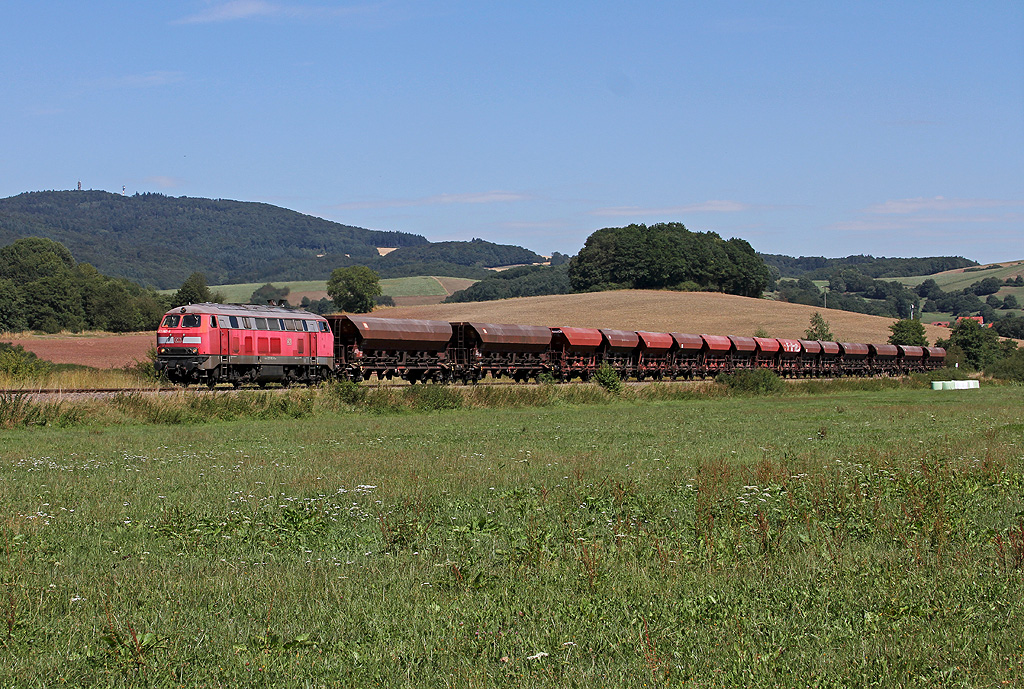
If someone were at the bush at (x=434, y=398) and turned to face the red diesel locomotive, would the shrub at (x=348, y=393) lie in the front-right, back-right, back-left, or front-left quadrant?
front-left

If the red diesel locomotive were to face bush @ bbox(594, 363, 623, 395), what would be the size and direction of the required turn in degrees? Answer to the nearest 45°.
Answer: approximately 135° to its left

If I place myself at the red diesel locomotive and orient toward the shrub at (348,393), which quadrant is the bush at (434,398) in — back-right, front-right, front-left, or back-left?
front-left

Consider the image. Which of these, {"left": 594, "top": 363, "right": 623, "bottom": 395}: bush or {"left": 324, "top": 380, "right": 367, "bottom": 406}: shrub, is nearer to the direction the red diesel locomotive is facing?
the shrub

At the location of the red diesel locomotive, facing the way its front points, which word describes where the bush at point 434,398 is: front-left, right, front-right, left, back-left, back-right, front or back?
left

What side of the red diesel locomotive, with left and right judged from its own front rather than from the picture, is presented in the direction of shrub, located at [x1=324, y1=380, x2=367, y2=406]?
left

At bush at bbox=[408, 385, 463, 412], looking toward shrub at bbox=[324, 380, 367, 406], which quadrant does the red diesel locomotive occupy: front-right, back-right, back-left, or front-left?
front-right

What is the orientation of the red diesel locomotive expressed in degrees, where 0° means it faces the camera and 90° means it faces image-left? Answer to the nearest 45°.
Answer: approximately 45°

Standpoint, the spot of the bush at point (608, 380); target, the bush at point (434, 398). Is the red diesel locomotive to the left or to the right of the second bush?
right

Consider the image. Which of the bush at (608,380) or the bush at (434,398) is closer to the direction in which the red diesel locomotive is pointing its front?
the bush at (434,398)
